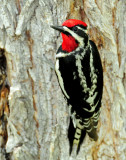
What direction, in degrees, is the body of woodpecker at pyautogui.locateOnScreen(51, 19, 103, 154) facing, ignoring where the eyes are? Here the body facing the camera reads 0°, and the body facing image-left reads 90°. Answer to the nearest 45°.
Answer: approximately 135°
